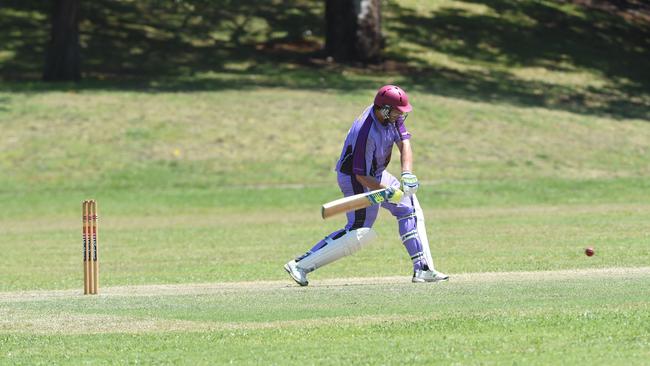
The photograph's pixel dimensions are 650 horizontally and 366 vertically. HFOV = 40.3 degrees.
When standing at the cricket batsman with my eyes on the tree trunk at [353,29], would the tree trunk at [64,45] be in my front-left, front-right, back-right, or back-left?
front-left

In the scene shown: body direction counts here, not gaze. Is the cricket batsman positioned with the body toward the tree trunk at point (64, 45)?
no

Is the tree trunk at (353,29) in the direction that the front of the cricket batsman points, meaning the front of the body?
no

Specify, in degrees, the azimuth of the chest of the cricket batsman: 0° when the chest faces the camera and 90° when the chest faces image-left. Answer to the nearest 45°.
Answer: approximately 270°

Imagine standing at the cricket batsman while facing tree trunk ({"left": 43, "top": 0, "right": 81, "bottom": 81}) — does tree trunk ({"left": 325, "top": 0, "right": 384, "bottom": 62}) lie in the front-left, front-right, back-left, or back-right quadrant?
front-right
